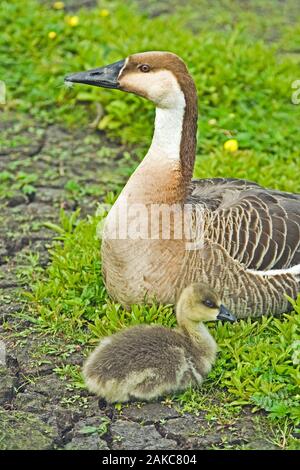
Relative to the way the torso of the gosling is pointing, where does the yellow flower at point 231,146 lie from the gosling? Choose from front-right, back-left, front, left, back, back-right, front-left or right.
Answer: left

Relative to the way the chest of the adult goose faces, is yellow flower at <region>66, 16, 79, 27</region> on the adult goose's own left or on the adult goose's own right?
on the adult goose's own right

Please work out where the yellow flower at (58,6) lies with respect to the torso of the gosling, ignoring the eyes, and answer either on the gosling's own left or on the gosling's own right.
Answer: on the gosling's own left

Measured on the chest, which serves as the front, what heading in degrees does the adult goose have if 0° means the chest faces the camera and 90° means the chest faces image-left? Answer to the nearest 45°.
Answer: approximately 90°

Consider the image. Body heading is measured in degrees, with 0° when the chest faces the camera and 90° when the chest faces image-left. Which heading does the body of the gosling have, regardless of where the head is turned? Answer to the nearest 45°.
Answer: approximately 270°

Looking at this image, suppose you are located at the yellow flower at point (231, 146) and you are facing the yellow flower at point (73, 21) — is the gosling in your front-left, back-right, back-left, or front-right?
back-left

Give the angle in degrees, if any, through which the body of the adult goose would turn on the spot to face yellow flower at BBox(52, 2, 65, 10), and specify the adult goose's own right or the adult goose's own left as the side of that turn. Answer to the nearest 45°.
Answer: approximately 90° to the adult goose's own right

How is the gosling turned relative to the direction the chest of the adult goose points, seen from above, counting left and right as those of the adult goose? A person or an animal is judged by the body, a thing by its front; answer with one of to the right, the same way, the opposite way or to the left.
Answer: the opposite way

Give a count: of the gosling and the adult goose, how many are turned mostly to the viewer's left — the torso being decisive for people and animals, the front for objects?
1
